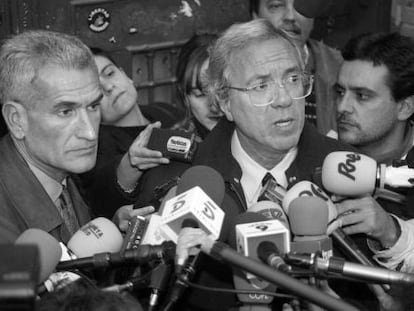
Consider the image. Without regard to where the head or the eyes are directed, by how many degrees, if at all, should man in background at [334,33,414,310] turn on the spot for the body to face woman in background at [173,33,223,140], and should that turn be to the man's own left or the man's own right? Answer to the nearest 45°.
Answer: approximately 45° to the man's own right

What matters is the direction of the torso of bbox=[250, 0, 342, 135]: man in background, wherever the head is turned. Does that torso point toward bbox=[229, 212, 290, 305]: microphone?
yes

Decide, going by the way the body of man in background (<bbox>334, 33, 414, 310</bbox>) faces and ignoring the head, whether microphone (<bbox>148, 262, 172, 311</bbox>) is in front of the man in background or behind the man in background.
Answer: in front

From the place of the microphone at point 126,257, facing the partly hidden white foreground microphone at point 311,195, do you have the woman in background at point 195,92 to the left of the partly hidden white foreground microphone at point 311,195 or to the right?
left

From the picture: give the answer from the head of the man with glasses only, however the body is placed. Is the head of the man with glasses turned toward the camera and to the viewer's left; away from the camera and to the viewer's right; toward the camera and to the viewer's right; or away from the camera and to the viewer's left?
toward the camera and to the viewer's right

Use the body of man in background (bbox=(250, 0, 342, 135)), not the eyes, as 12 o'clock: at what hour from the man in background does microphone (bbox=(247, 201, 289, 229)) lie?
The microphone is roughly at 12 o'clock from the man in background.

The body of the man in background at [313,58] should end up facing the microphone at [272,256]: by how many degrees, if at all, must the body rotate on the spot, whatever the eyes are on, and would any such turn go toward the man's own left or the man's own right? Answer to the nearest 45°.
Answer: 0° — they already face it

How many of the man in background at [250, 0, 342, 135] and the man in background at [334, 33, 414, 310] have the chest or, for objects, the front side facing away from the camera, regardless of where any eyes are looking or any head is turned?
0
